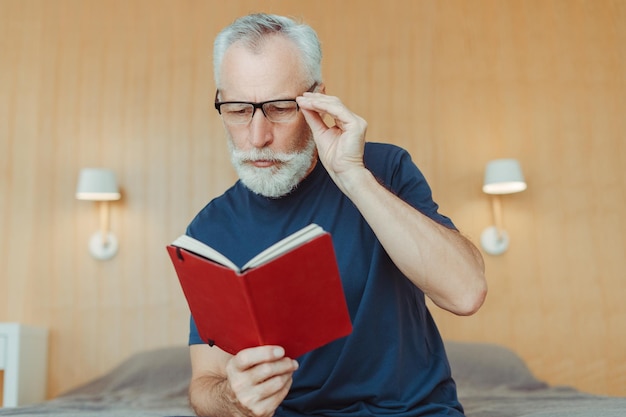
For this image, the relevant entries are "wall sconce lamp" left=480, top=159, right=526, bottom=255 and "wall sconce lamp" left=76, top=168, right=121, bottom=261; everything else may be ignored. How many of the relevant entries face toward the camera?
2

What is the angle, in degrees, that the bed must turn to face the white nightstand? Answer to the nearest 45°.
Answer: approximately 90° to its right

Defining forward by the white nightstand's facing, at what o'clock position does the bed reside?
The bed is roughly at 10 o'clock from the white nightstand.

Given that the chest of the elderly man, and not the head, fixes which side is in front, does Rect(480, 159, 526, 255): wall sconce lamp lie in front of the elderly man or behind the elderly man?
behind

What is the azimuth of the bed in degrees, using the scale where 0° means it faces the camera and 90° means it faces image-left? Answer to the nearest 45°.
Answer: approximately 0°

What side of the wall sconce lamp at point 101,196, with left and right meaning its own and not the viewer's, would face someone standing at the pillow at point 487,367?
left

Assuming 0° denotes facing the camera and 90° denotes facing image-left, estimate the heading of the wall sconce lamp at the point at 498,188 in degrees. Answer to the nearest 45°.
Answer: approximately 0°
